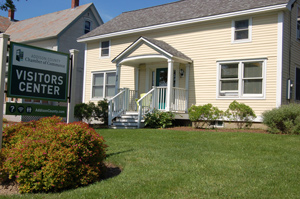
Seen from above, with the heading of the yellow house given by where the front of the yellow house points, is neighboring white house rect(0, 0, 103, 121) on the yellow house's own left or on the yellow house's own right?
on the yellow house's own right

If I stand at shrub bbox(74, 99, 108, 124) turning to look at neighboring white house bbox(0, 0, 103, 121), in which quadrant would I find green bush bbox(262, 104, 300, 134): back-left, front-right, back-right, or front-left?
back-right

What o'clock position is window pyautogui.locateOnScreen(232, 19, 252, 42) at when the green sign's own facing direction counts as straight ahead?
The window is roughly at 8 o'clock from the green sign.

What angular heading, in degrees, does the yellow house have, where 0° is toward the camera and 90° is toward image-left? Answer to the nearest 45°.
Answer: approximately 45°

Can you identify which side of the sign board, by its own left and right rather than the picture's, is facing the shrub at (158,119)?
left

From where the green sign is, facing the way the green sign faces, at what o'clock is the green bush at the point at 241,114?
The green bush is roughly at 8 o'clock from the green sign.

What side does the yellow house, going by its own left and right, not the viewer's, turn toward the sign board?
front

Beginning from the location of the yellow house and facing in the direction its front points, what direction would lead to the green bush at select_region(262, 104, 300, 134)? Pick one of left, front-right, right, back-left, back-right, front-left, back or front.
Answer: left

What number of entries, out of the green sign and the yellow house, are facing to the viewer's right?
0

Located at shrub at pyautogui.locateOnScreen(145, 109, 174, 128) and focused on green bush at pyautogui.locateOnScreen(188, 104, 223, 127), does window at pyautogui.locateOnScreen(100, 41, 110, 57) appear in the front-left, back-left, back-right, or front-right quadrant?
back-left

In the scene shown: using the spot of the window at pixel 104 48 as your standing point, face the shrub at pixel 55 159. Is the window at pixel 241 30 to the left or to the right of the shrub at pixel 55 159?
left

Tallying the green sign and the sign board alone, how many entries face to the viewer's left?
0

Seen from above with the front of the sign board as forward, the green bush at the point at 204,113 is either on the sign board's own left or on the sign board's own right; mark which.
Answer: on the sign board's own left

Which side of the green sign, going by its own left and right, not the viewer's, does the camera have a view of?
front

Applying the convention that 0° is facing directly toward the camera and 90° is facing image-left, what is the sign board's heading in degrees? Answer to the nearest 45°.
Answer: approximately 315°

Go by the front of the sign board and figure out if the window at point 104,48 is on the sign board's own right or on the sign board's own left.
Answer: on the sign board's own left
